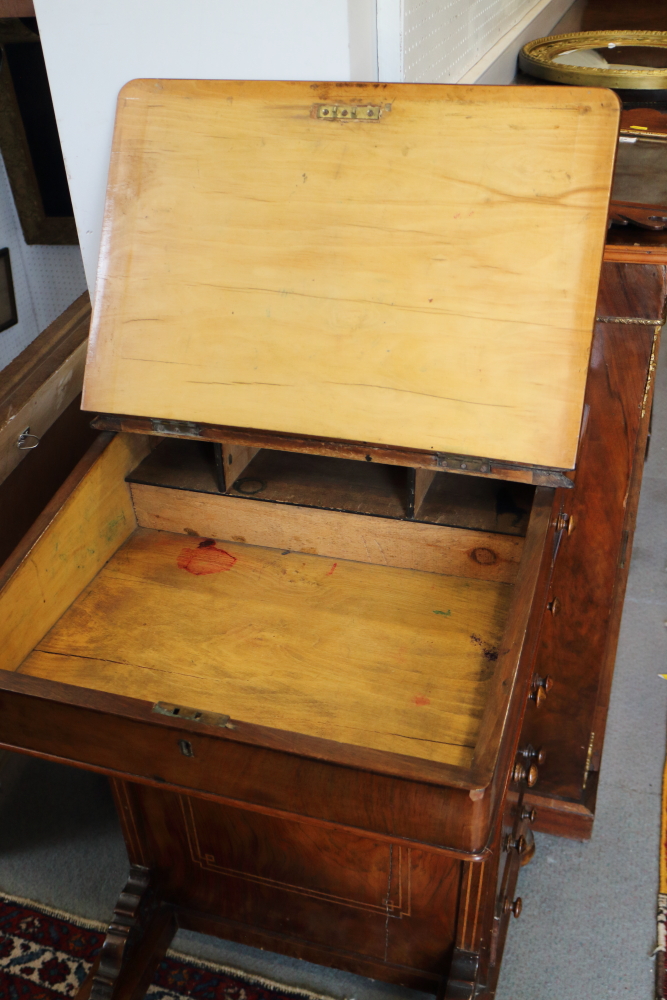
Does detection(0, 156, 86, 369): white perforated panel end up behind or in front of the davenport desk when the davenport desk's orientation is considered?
behind

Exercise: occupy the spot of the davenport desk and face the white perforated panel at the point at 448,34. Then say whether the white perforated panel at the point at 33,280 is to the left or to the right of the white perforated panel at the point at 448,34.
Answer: left

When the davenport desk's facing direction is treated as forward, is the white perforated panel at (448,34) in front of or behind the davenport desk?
behind

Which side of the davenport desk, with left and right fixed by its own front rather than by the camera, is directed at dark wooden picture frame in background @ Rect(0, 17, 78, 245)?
back

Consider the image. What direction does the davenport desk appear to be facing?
toward the camera

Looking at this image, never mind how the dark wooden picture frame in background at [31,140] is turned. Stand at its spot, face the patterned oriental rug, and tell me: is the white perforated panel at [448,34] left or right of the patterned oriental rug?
left
